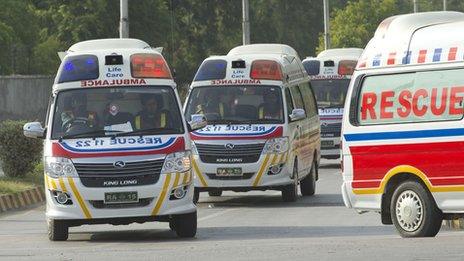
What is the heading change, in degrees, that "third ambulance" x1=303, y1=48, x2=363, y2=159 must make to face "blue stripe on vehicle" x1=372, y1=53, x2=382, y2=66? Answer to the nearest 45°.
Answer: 0° — it already faces it

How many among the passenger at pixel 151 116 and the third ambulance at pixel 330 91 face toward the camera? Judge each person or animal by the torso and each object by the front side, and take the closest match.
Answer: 2

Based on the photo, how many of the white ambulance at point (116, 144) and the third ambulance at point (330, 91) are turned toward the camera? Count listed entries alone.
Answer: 2

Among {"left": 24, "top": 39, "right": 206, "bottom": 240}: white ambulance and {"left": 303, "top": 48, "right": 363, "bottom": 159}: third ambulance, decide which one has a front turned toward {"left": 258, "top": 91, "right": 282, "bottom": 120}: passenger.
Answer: the third ambulance

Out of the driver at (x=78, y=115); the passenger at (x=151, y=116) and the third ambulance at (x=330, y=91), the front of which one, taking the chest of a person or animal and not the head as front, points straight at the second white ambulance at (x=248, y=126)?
the third ambulance

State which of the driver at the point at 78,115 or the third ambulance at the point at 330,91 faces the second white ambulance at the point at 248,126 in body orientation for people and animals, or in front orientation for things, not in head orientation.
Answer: the third ambulance

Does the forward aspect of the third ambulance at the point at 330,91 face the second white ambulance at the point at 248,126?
yes

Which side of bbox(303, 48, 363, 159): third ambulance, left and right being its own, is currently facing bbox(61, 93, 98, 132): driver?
front

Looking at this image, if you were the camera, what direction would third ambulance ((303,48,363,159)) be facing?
facing the viewer
